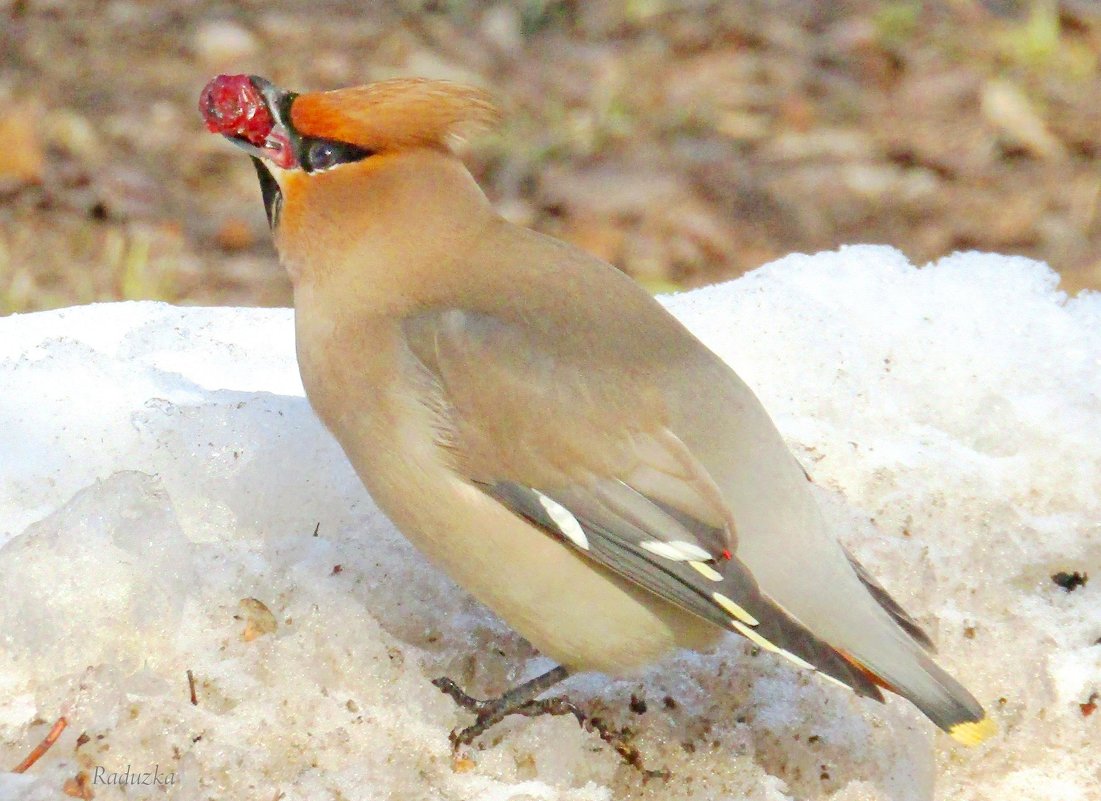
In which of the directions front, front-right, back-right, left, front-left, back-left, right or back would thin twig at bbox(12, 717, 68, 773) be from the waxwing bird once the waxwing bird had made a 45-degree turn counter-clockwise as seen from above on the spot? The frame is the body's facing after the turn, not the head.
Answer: front

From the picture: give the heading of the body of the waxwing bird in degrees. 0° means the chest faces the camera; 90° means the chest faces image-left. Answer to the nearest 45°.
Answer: approximately 90°
